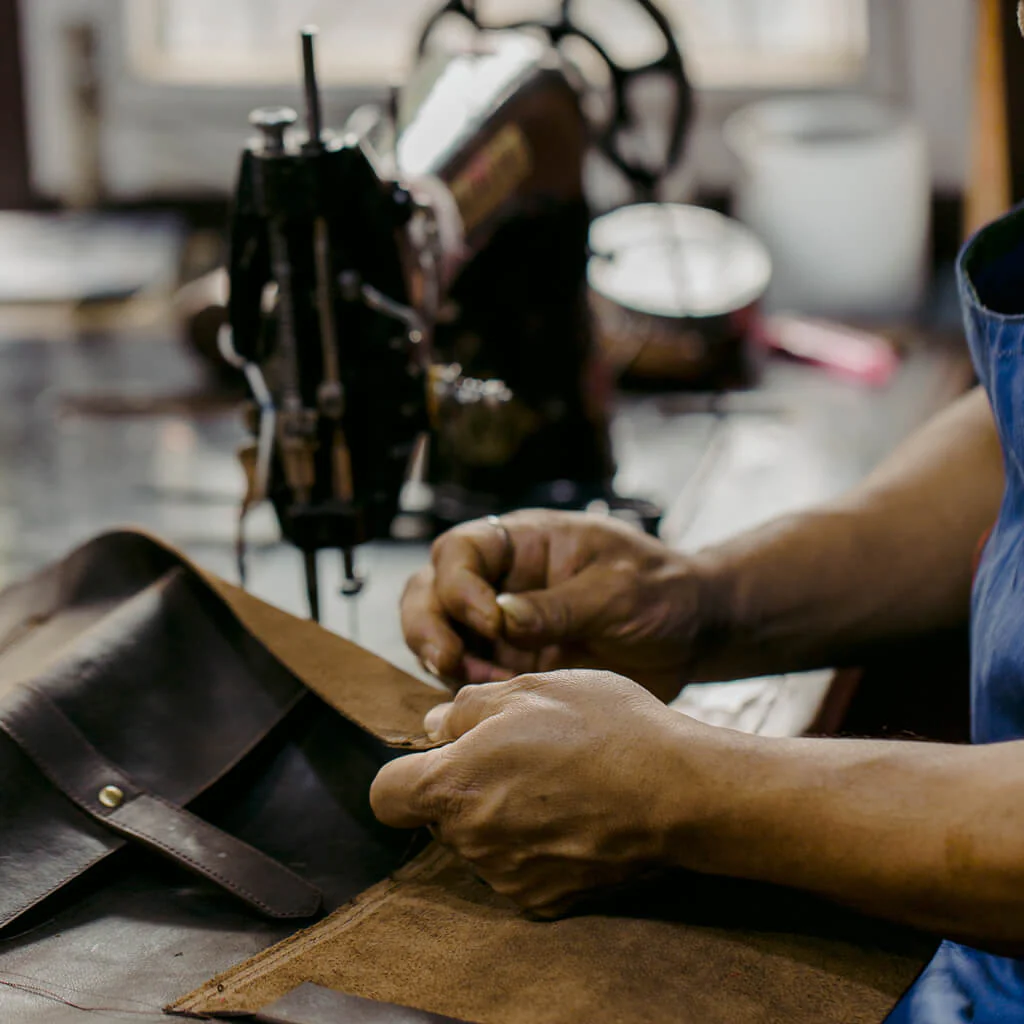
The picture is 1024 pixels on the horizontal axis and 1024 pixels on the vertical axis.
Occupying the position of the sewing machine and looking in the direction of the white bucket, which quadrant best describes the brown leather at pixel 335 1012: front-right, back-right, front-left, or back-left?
back-right

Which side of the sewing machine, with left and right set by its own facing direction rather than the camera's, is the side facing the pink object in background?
left

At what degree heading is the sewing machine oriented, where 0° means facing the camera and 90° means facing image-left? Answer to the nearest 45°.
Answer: approximately 315°

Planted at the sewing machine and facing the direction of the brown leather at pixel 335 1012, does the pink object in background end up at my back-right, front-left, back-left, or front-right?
back-left

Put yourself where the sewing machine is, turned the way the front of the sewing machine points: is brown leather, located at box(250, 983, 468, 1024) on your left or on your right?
on your right

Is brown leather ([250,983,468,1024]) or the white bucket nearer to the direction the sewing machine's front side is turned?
the brown leather
